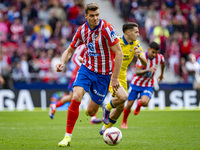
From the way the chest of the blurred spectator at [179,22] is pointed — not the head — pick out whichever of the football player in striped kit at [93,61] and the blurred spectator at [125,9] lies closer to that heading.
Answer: the football player in striped kit

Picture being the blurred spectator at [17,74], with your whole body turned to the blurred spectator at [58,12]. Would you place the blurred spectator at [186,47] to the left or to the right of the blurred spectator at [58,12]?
right

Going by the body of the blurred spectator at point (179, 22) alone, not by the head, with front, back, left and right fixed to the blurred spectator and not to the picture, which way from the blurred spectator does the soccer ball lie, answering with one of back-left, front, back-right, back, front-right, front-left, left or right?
front

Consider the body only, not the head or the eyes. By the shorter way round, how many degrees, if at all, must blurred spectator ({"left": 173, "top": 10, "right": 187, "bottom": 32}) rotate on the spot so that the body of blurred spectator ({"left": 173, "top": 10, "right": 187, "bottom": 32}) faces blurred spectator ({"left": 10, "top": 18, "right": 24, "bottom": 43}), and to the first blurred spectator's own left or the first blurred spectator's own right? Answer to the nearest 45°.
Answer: approximately 90° to the first blurred spectator's own right

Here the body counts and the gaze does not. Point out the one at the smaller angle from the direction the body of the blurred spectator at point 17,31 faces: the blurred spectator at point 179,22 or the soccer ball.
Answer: the soccer ball

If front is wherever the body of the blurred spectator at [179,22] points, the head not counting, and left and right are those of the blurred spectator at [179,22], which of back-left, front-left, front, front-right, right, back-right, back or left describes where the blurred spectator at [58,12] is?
right

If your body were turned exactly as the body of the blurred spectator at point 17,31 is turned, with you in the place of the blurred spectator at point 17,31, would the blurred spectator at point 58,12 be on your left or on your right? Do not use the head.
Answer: on your left

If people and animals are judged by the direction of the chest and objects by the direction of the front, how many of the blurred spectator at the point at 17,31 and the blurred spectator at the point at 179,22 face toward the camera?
2

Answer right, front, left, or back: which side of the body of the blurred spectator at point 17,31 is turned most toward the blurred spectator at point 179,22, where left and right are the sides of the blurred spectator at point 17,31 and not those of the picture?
left

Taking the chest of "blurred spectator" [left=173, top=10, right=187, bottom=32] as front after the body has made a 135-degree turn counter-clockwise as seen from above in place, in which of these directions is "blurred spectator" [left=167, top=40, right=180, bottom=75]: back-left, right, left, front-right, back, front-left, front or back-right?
back-right

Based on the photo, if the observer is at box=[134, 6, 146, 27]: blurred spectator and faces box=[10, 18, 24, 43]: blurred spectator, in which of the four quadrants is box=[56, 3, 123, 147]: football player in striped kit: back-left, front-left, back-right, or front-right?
front-left

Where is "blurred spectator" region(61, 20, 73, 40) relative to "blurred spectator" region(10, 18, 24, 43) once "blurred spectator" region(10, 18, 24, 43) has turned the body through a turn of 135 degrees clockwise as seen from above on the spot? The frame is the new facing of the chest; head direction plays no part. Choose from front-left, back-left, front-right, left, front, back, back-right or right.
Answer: back-right

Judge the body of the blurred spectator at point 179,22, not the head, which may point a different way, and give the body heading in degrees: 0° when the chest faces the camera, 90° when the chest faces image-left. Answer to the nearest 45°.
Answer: approximately 0°

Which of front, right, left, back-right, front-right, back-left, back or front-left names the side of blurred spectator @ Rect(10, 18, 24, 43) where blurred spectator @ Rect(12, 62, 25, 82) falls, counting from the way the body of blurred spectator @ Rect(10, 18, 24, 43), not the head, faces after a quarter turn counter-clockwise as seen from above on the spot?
right

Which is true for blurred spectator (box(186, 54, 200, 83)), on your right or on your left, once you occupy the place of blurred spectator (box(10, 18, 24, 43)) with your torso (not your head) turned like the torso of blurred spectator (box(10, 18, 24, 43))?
on your left

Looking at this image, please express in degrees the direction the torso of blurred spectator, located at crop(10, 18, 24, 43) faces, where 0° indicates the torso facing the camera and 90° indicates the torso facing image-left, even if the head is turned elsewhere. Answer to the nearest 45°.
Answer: approximately 0°

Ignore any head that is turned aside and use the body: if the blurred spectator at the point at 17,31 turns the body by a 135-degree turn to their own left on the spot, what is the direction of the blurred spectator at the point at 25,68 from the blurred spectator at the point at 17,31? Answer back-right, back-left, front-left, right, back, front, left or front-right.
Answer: back-right

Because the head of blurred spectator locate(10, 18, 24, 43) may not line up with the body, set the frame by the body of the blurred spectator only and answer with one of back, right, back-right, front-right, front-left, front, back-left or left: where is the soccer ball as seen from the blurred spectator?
front
